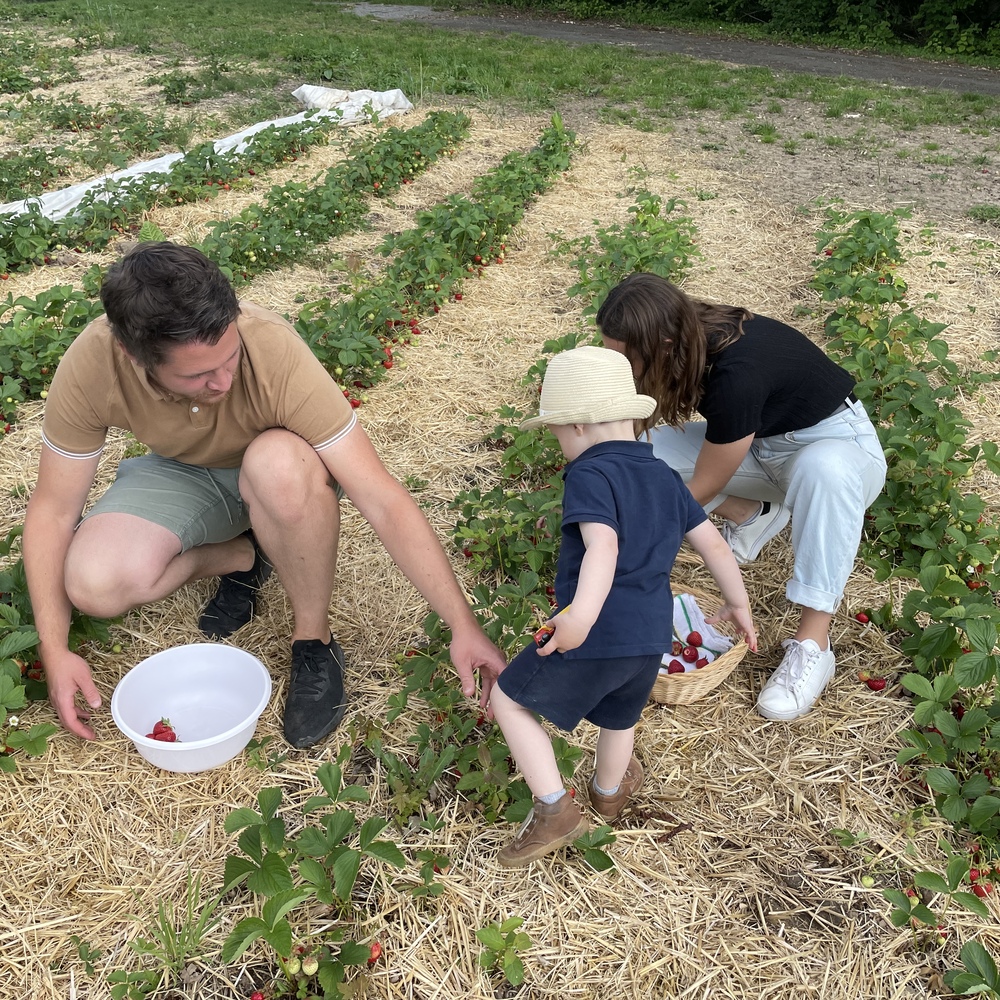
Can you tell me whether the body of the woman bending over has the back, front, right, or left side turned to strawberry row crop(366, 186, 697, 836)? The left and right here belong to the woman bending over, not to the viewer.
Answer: front

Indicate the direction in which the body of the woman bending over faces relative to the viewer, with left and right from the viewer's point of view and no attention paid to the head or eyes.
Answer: facing the viewer and to the left of the viewer

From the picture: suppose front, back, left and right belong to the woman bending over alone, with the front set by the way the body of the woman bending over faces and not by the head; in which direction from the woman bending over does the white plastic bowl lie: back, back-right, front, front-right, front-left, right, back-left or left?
front

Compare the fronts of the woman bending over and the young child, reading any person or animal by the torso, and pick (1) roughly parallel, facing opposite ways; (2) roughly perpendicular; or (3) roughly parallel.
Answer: roughly perpendicular

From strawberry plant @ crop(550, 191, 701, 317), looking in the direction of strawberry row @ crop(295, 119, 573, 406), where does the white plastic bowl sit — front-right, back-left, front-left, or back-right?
front-left

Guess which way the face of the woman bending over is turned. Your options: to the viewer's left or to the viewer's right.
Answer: to the viewer's left

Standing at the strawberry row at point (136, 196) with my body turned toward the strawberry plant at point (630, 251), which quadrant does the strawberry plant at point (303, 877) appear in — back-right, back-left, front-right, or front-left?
front-right

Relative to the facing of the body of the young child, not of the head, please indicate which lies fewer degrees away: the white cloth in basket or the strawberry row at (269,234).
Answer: the strawberry row

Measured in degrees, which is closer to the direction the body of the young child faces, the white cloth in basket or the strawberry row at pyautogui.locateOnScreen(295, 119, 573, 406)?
the strawberry row

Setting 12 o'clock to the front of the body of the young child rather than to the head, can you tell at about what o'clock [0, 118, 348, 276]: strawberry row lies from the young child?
The strawberry row is roughly at 12 o'clock from the young child.

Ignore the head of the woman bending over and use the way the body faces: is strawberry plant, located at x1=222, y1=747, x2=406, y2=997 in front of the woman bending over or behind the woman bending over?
in front

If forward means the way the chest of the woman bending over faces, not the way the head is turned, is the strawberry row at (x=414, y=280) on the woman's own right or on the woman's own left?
on the woman's own right

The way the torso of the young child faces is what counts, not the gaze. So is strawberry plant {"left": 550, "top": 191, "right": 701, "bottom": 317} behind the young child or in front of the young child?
in front

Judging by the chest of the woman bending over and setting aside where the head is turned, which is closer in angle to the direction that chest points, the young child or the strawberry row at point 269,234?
the young child

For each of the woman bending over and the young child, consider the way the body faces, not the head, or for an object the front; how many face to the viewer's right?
0

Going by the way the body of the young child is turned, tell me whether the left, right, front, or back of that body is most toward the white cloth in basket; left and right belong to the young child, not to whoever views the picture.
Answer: right

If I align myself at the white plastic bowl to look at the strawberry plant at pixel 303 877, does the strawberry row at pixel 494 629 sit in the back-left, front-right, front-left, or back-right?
front-left

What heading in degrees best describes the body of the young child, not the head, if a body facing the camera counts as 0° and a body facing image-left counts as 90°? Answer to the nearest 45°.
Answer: approximately 135°
